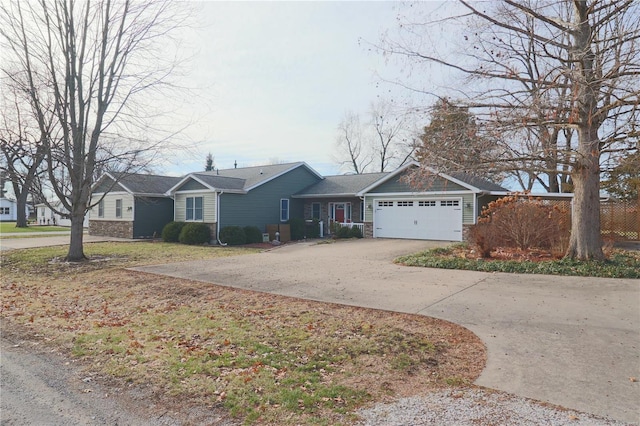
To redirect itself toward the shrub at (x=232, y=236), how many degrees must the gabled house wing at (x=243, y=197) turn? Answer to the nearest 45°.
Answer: approximately 45° to its left

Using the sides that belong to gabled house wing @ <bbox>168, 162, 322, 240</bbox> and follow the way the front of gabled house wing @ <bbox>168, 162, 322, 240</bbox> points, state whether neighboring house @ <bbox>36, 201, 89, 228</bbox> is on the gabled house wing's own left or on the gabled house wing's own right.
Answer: on the gabled house wing's own right

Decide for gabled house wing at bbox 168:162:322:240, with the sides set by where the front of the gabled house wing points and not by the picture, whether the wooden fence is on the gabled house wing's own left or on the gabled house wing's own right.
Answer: on the gabled house wing's own left

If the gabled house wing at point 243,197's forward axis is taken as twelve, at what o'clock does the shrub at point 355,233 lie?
The shrub is roughly at 8 o'clock from the gabled house wing.

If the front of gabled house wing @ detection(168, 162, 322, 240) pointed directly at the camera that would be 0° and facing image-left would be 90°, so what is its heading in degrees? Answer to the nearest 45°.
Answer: approximately 45°

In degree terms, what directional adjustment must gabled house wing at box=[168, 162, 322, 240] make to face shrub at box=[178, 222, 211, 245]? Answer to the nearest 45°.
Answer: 0° — it already faces it

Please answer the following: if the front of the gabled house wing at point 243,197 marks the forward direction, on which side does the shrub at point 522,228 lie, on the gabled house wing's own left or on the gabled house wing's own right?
on the gabled house wing's own left

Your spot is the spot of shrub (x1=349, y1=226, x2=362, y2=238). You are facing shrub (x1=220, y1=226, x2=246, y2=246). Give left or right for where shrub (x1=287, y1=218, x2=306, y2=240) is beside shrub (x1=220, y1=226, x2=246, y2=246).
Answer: right

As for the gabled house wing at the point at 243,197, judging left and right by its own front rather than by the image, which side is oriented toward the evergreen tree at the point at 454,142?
left

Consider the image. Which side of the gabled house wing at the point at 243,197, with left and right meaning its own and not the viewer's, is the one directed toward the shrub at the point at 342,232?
left

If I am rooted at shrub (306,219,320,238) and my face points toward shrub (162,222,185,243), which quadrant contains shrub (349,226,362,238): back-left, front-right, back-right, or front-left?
back-left
